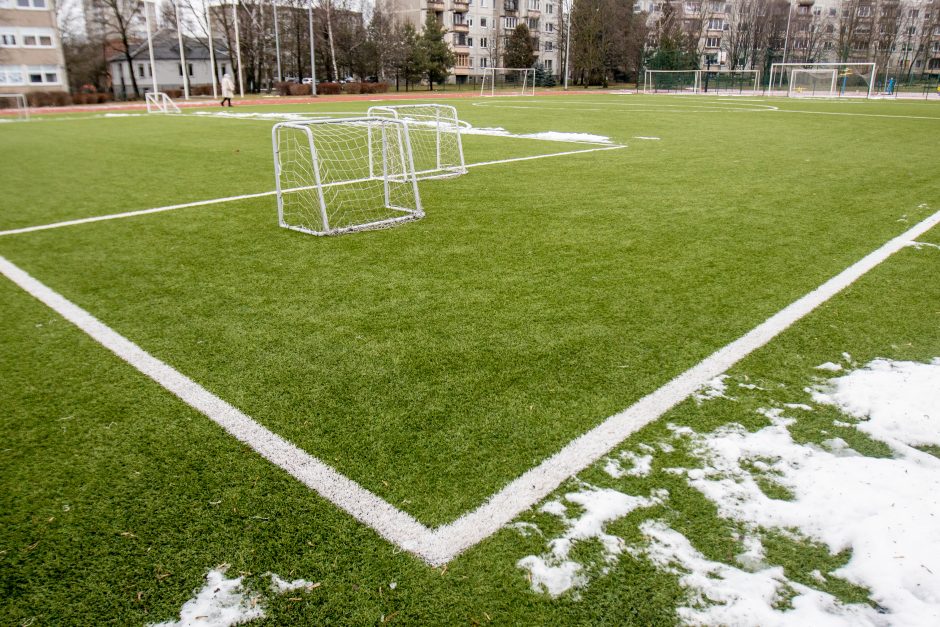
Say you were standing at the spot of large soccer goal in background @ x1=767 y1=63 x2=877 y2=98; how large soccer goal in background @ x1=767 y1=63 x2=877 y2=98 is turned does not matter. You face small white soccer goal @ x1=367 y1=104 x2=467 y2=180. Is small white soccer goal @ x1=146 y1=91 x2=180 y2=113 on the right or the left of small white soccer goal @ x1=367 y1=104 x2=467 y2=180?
right

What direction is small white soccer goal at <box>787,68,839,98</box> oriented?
toward the camera

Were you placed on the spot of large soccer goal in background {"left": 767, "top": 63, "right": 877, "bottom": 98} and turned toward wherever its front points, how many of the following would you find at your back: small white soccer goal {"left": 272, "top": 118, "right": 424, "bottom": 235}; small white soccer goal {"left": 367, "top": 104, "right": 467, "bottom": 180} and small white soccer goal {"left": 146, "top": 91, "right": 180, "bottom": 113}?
0

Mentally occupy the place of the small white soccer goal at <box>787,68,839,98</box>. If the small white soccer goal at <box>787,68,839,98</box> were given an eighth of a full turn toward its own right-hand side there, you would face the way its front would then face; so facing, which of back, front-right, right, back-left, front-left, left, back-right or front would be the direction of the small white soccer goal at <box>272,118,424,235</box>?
front-left

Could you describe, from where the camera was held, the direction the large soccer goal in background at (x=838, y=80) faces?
facing the viewer

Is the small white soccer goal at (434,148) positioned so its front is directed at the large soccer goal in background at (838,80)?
no

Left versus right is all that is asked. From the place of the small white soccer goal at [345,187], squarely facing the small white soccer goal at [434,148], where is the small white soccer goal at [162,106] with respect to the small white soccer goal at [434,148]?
left

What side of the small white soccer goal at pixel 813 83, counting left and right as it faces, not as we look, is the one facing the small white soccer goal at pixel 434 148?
front

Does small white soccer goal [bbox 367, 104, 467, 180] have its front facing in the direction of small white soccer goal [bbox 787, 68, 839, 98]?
no

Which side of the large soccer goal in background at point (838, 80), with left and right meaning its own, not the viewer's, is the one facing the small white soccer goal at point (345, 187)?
front

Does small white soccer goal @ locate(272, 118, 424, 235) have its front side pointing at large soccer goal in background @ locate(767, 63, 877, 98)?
no
